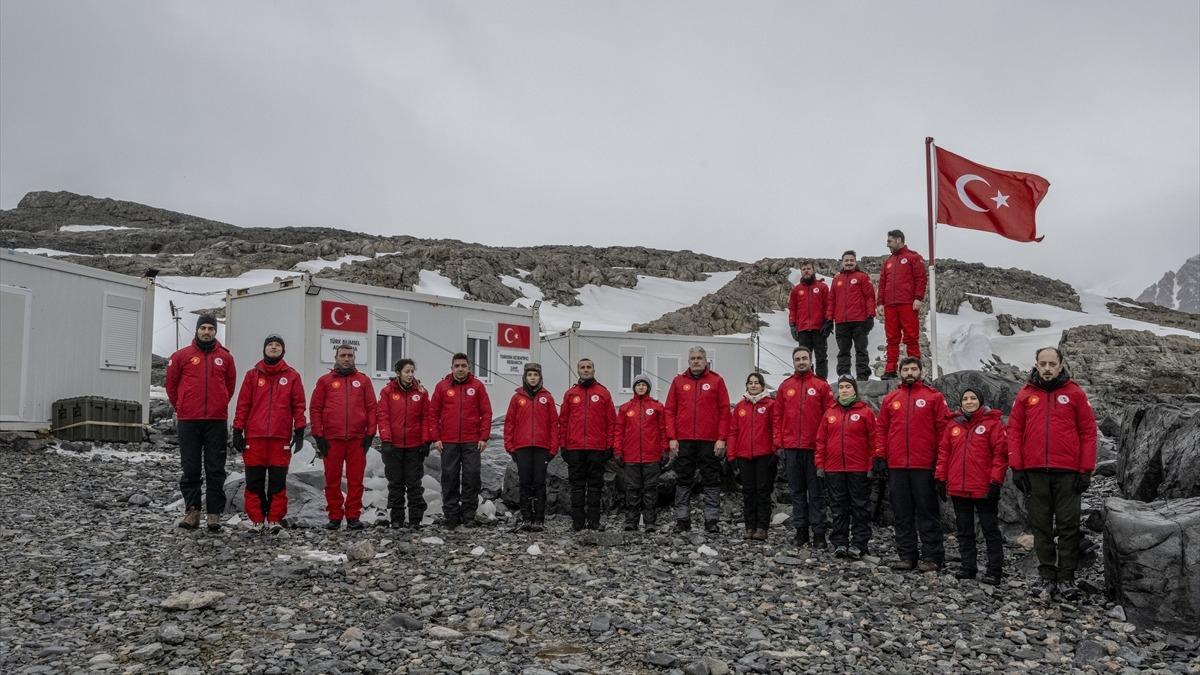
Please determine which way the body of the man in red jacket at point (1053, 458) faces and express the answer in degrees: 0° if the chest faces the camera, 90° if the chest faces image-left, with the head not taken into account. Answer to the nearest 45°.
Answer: approximately 0°

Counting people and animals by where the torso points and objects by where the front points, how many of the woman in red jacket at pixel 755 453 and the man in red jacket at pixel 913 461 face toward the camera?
2

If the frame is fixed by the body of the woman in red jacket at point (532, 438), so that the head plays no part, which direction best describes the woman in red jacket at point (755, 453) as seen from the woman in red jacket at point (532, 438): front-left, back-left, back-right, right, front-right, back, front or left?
left

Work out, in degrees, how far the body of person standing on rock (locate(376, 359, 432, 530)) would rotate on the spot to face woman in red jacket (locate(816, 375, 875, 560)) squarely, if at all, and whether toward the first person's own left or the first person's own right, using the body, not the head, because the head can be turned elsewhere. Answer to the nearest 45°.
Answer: approximately 45° to the first person's own left

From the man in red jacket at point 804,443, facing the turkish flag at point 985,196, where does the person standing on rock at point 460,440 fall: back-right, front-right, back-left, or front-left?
back-left

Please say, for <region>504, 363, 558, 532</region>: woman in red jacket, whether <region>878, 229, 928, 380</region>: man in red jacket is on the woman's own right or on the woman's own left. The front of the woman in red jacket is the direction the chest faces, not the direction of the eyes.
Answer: on the woman's own left

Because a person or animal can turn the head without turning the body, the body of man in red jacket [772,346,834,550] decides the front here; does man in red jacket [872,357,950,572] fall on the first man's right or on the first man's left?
on the first man's left

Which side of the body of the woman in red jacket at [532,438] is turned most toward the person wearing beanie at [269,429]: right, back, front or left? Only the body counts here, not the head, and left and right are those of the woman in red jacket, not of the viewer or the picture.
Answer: right

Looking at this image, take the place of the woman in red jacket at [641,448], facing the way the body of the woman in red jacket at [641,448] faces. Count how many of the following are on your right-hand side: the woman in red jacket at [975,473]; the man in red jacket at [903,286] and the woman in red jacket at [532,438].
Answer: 1
